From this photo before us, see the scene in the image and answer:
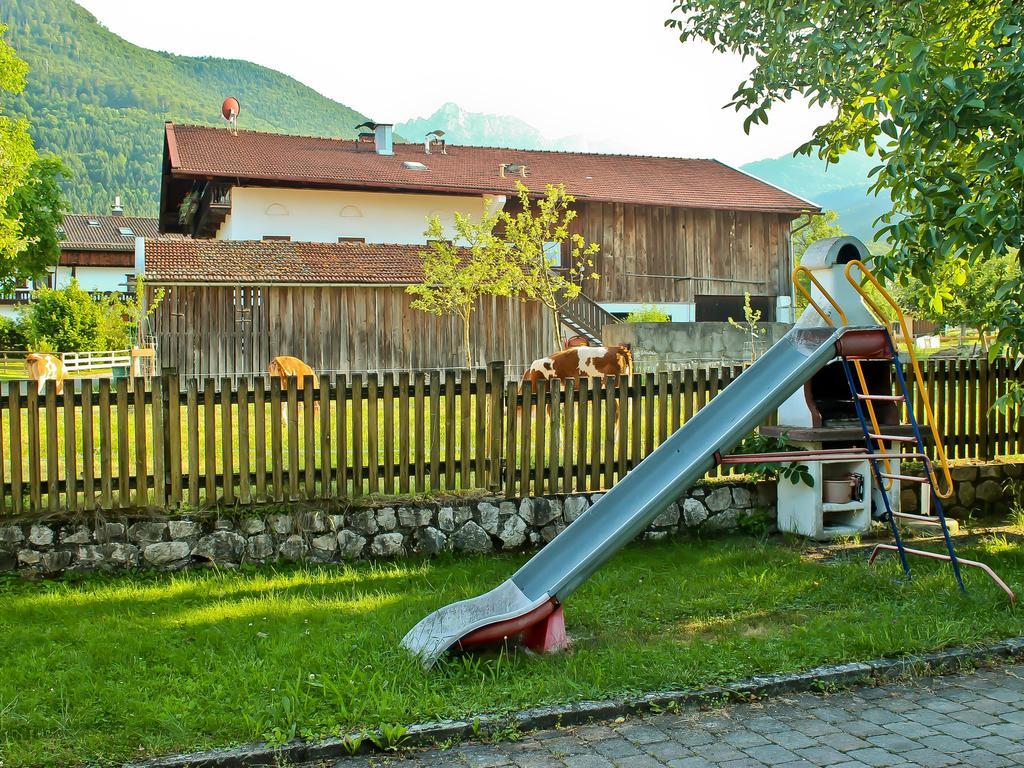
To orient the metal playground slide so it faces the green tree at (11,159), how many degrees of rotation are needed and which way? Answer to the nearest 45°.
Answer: approximately 90° to its right

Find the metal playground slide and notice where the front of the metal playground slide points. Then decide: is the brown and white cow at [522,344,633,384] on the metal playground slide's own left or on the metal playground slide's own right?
on the metal playground slide's own right

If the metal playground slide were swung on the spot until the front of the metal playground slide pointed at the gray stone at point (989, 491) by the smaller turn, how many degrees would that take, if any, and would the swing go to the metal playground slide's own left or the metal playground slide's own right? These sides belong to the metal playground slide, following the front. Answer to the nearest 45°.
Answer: approximately 180°

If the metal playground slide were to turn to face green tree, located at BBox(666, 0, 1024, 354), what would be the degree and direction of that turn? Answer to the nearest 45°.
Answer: approximately 180°

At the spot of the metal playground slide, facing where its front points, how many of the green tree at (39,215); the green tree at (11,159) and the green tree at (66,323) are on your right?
3

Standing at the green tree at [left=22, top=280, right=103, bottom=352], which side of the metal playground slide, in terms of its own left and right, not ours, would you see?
right

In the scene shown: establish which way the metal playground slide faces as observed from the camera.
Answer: facing the viewer and to the left of the viewer
